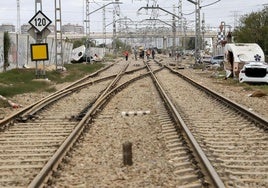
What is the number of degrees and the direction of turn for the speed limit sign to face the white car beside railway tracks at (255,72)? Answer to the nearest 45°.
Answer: approximately 90° to its left

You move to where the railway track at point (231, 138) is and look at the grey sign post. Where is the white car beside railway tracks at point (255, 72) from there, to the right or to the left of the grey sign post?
right

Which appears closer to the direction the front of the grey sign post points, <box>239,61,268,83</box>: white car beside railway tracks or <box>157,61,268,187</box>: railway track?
the railway track

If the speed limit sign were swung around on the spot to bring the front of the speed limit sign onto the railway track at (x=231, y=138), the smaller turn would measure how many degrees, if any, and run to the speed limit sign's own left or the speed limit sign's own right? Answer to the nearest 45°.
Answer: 0° — it already faces it

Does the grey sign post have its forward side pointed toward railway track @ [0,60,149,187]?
yes

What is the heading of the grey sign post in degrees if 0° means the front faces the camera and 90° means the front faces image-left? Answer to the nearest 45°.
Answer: approximately 0°

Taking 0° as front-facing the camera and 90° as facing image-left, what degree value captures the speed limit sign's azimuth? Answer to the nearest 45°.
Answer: approximately 0°

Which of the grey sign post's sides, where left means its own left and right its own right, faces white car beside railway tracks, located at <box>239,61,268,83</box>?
left

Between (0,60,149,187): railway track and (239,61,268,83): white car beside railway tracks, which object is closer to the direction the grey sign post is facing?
the railway track

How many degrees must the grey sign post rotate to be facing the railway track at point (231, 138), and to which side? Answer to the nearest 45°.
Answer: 0° — it already faces it
